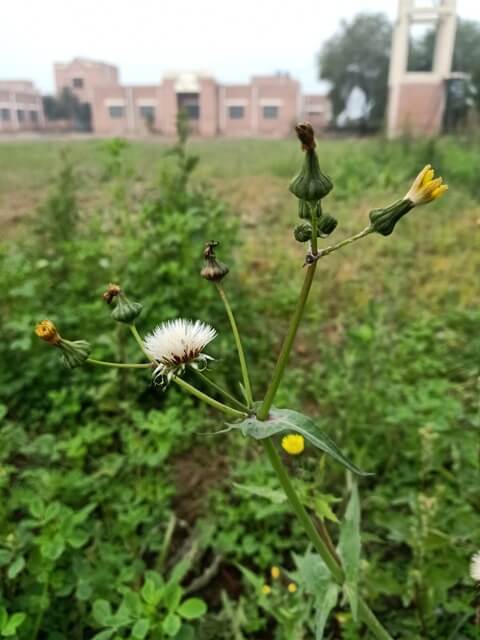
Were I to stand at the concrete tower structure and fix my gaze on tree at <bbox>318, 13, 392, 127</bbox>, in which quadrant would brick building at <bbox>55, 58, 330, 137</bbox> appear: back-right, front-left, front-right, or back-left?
front-left

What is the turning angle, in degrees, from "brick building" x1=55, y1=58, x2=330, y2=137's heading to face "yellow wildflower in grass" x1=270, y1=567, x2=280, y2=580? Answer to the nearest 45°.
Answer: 0° — it already faces it

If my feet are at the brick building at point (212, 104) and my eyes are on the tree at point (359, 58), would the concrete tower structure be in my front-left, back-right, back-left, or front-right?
front-right

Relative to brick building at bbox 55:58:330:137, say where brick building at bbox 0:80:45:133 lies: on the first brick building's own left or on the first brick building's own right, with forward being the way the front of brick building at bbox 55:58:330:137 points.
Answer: on the first brick building's own right

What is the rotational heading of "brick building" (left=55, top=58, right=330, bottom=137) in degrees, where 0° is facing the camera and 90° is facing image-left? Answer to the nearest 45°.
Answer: approximately 0°

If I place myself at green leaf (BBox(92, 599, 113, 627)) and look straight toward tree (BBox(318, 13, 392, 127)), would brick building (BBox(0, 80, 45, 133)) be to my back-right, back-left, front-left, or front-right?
front-left

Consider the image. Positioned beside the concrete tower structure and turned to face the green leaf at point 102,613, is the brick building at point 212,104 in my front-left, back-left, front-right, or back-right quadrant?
back-right

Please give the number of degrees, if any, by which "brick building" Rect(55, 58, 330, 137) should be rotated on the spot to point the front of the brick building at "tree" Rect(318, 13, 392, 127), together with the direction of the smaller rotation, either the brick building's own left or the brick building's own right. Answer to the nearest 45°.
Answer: approximately 45° to the brick building's own left

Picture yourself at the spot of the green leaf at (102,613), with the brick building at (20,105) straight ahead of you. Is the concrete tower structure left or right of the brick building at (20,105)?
right

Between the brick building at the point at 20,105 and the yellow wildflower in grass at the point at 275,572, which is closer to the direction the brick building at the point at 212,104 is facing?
the yellow wildflower in grass

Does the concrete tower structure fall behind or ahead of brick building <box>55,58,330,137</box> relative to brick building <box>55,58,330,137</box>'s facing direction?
ahead

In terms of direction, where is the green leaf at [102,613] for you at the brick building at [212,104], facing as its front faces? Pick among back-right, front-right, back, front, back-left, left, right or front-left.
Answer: front

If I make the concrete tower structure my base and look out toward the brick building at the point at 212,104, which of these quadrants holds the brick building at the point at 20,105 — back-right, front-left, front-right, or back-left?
front-left

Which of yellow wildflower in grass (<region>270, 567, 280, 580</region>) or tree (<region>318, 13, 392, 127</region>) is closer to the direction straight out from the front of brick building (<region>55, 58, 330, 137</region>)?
the yellow wildflower in grass
